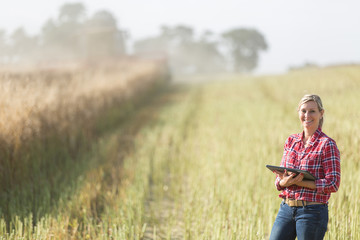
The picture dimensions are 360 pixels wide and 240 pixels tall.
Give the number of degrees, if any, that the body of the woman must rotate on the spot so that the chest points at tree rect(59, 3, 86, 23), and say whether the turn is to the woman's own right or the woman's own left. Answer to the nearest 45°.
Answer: approximately 90° to the woman's own right

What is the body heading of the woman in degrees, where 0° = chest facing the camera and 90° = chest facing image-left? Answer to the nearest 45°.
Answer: approximately 45°

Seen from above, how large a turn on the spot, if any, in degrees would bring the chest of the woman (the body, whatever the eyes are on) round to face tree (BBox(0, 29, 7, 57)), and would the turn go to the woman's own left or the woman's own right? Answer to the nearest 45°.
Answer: approximately 90° to the woman's own right

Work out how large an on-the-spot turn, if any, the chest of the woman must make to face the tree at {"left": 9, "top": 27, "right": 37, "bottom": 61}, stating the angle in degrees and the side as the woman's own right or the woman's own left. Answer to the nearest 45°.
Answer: approximately 90° to the woman's own right
